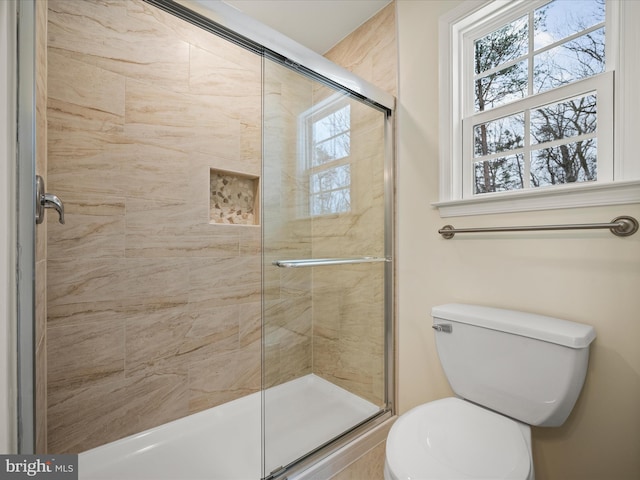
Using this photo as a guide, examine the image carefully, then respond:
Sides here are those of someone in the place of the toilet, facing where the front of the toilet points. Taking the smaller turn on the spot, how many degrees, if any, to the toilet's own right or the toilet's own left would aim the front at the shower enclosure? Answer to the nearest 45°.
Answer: approximately 45° to the toilet's own right

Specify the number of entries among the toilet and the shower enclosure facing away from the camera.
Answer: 0

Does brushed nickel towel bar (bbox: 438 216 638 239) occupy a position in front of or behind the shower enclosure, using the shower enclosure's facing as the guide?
in front

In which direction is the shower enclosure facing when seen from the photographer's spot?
facing the viewer and to the right of the viewer

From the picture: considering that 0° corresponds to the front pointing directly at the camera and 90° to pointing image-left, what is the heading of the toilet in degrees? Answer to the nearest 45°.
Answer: approximately 45°
